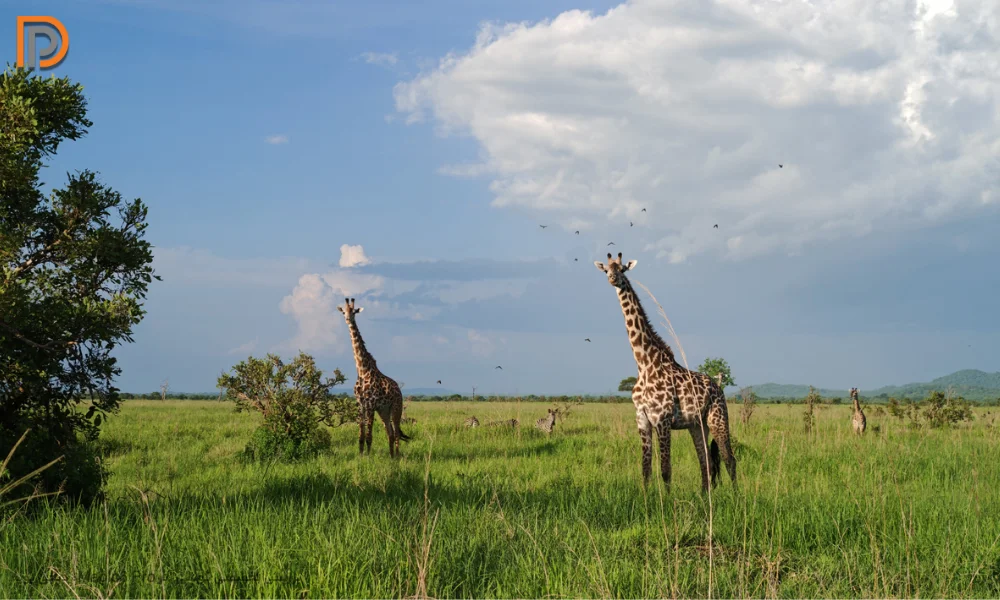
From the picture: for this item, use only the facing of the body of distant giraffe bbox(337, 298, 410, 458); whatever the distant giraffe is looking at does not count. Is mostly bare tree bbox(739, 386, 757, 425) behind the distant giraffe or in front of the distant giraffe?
behind

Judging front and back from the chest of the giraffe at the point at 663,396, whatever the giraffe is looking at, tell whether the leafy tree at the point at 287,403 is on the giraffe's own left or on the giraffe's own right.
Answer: on the giraffe's own right

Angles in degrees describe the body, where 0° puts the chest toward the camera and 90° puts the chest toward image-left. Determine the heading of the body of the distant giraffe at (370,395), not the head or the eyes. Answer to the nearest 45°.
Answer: approximately 45°

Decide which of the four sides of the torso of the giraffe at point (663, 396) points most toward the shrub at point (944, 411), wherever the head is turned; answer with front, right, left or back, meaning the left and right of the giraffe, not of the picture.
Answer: back

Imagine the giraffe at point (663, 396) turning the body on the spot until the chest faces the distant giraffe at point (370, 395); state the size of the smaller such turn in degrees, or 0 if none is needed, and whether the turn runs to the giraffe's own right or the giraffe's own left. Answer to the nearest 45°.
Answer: approximately 90° to the giraffe's own right

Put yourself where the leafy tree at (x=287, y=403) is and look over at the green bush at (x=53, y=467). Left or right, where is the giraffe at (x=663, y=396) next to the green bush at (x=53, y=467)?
left

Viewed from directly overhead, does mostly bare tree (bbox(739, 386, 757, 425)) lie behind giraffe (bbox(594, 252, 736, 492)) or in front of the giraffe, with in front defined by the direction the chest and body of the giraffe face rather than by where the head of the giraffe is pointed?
behind

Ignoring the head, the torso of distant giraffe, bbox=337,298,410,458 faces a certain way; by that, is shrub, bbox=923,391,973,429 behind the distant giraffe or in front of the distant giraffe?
behind
